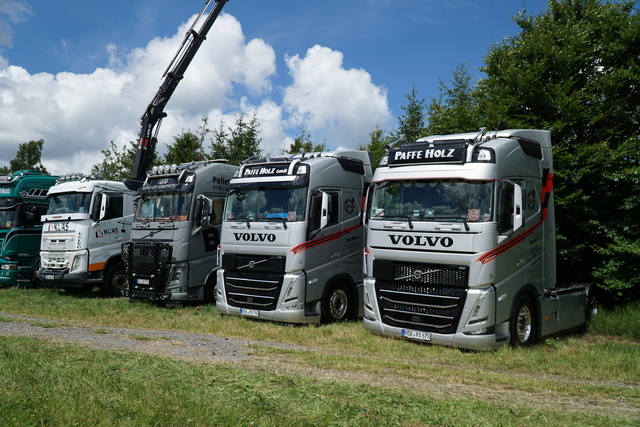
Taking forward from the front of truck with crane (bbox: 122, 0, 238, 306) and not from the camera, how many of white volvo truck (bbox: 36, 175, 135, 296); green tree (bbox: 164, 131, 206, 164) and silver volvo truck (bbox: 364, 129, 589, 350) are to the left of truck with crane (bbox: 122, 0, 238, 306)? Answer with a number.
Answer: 1

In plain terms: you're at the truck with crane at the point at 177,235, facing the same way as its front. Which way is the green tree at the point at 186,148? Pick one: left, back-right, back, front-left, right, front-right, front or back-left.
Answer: back-right

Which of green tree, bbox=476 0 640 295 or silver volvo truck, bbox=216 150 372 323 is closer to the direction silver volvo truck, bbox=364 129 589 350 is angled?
the silver volvo truck, bbox=216 150 372 323

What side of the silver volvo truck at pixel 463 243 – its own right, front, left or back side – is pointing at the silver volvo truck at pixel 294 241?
right

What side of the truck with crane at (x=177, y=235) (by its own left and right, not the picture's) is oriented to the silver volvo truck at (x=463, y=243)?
left

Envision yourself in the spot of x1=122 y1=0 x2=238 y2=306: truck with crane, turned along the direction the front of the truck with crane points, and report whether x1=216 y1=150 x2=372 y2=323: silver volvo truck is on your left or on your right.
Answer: on your left

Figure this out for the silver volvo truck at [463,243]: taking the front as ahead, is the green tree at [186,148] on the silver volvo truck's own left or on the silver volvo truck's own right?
on the silver volvo truck's own right

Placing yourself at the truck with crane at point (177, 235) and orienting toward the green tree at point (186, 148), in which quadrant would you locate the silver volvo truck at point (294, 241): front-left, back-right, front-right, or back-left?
back-right

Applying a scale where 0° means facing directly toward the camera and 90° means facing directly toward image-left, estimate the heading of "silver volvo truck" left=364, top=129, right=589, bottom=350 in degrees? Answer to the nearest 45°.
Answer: approximately 45°

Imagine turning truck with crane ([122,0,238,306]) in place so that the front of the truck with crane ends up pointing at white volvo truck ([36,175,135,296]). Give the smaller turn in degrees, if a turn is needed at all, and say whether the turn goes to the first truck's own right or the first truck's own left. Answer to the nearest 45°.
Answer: approximately 90° to the first truck's own right
